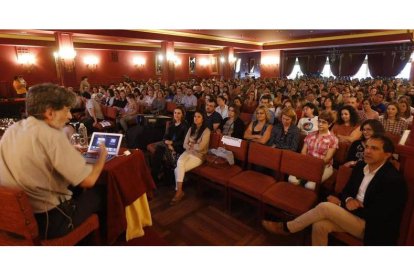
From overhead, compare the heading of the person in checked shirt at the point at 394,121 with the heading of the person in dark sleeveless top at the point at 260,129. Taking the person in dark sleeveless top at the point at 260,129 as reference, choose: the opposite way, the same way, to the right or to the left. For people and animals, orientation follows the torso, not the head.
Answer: the same way

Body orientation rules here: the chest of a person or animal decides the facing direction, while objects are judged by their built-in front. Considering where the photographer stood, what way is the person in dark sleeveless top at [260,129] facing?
facing the viewer and to the left of the viewer

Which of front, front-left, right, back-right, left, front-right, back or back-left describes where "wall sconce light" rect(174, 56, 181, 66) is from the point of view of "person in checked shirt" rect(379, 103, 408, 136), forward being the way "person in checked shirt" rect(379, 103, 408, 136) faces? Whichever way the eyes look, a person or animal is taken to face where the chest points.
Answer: right

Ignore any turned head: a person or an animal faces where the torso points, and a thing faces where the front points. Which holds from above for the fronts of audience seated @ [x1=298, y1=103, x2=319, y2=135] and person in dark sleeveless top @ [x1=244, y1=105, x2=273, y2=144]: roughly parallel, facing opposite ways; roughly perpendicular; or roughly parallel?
roughly parallel

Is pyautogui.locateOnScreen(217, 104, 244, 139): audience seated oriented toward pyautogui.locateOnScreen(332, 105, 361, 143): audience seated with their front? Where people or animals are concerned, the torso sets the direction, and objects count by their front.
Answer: no

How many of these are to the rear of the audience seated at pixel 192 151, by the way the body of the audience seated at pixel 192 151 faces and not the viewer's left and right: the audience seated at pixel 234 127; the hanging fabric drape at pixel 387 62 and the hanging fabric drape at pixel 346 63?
3

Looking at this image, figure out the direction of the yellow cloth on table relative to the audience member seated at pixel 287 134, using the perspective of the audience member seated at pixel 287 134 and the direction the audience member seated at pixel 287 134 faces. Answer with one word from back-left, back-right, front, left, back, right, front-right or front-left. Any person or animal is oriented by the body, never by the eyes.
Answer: front

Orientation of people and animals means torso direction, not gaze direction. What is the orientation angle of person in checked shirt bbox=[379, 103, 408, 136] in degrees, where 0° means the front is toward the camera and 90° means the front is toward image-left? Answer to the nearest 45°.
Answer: approximately 45°

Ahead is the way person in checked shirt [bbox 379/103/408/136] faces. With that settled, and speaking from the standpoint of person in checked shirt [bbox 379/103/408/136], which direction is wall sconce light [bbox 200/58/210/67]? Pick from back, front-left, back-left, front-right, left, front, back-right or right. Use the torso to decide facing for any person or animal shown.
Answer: right

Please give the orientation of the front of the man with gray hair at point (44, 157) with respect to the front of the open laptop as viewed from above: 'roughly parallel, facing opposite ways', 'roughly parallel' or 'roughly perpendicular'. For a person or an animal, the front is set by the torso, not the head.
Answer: roughly parallel, facing opposite ways

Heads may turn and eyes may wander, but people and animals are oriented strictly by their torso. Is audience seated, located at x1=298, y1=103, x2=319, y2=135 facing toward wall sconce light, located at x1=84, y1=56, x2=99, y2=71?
no

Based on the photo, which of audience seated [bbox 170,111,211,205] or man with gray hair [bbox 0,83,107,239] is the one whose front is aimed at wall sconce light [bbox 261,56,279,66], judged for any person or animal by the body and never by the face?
the man with gray hair

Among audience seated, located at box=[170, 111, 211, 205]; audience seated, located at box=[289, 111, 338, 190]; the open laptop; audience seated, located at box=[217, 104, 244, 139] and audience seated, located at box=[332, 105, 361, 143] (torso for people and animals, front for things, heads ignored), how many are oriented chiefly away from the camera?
0

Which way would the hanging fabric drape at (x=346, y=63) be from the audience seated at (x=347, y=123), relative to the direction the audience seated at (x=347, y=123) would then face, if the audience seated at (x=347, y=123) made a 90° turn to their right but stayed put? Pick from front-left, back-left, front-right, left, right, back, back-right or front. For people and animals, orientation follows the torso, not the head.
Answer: front-right

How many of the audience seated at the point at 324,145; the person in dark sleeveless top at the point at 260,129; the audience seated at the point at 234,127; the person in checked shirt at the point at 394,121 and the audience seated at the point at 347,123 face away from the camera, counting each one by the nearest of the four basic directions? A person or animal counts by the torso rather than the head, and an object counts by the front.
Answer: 0

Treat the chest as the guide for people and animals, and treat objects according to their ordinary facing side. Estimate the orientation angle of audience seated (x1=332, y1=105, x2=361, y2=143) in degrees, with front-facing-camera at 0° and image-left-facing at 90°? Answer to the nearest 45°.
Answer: approximately 45°

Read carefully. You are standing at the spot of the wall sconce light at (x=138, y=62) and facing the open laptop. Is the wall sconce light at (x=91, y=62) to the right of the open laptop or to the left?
right

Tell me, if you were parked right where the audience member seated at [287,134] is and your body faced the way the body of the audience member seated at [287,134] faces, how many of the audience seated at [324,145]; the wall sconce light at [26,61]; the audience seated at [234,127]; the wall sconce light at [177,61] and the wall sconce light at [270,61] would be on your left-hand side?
1

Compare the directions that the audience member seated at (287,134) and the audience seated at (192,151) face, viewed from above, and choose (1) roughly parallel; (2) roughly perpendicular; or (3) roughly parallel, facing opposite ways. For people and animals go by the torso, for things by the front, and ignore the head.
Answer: roughly parallel

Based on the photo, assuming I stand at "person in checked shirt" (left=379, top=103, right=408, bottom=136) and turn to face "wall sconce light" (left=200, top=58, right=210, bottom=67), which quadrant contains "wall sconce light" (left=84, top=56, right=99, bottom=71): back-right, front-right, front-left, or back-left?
front-left

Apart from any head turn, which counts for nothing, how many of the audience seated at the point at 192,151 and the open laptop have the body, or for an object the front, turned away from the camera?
0

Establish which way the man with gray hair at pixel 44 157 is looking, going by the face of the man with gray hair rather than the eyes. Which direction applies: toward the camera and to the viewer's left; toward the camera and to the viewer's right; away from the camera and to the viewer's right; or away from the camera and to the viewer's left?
away from the camera and to the viewer's right

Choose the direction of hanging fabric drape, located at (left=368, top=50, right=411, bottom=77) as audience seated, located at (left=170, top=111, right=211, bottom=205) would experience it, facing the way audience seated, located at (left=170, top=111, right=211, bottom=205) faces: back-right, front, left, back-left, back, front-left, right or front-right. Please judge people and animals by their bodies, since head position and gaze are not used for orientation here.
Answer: back
